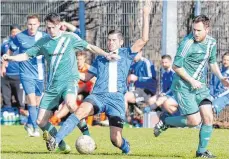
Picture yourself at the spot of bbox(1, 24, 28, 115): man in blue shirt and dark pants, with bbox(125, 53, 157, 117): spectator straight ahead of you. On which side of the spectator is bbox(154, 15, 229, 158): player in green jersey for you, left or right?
right

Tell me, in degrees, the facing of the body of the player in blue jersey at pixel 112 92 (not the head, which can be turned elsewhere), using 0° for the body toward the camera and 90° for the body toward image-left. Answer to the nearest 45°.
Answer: approximately 0°

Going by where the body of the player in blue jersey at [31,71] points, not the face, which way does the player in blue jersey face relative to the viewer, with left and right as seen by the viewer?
facing the viewer

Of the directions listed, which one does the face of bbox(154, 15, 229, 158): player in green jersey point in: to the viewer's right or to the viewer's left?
to the viewer's left

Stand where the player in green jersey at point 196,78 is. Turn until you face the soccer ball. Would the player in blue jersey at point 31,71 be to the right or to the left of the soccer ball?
right

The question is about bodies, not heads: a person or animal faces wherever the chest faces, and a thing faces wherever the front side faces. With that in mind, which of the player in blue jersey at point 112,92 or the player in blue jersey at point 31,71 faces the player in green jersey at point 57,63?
the player in blue jersey at point 31,71

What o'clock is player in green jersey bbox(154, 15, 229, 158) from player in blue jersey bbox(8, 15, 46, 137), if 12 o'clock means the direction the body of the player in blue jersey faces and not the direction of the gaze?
The player in green jersey is roughly at 11 o'clock from the player in blue jersey.

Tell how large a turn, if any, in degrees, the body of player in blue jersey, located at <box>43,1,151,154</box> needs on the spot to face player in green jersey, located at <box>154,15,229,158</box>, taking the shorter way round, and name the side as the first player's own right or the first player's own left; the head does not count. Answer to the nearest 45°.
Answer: approximately 90° to the first player's own left
